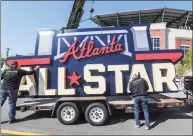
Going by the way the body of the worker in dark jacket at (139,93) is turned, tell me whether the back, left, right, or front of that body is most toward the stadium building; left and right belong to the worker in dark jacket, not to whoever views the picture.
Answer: front

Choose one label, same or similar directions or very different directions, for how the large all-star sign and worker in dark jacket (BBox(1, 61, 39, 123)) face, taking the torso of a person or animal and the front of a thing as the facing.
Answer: very different directions

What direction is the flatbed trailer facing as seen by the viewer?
to the viewer's right

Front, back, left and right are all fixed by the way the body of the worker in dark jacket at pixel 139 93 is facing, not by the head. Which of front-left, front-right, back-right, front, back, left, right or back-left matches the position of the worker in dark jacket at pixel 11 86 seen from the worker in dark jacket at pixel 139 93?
left

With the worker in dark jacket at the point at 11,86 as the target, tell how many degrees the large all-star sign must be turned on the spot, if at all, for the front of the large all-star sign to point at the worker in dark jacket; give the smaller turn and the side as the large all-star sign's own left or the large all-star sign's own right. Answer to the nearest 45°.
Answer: approximately 90° to the large all-star sign's own right

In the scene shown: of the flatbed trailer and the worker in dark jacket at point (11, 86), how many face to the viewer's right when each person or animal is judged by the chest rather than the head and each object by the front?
1

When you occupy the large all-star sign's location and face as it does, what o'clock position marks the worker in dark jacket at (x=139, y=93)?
The worker in dark jacket is roughly at 10 o'clock from the large all-star sign.

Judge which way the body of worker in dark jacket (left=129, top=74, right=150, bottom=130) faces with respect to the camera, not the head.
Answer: away from the camera

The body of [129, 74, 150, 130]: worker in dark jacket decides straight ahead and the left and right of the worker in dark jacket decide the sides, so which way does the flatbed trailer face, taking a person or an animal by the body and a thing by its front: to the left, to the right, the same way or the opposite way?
to the right

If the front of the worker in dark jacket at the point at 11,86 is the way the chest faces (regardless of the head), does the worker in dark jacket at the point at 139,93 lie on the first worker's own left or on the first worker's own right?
on the first worker's own right

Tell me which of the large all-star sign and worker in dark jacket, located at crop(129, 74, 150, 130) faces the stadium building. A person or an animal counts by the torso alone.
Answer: the worker in dark jacket
